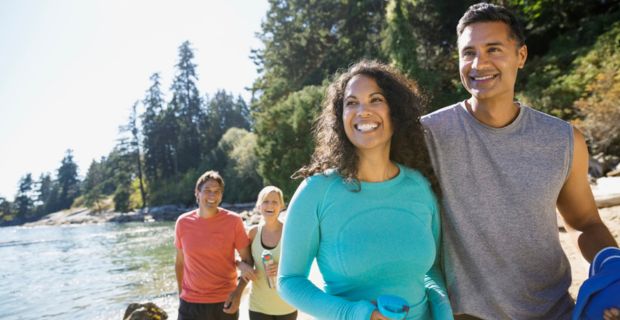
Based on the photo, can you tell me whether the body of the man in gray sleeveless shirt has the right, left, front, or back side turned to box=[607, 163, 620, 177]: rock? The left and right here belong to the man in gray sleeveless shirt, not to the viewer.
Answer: back

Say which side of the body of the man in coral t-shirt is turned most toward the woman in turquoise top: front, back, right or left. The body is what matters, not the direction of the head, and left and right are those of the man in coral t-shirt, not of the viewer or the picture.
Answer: front

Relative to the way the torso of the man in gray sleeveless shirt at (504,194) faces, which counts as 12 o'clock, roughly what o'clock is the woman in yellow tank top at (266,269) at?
The woman in yellow tank top is roughly at 4 o'clock from the man in gray sleeveless shirt.

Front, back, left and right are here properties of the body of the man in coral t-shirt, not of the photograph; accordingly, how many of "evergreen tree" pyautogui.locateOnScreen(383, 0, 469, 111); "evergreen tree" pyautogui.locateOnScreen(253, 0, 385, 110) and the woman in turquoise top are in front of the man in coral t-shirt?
1

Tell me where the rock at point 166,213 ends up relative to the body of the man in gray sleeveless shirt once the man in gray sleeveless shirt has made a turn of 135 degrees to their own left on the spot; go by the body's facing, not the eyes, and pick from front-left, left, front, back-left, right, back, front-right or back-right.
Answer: left

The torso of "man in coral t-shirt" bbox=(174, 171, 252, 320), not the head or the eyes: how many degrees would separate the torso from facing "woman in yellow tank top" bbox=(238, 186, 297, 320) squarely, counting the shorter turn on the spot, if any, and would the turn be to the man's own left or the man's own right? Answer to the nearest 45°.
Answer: approximately 45° to the man's own left

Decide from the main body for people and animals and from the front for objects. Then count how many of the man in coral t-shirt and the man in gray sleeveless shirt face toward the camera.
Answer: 2

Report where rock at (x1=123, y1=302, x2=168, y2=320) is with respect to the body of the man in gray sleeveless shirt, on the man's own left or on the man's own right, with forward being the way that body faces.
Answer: on the man's own right

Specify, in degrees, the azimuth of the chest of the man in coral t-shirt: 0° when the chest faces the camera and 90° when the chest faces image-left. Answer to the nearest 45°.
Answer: approximately 0°
